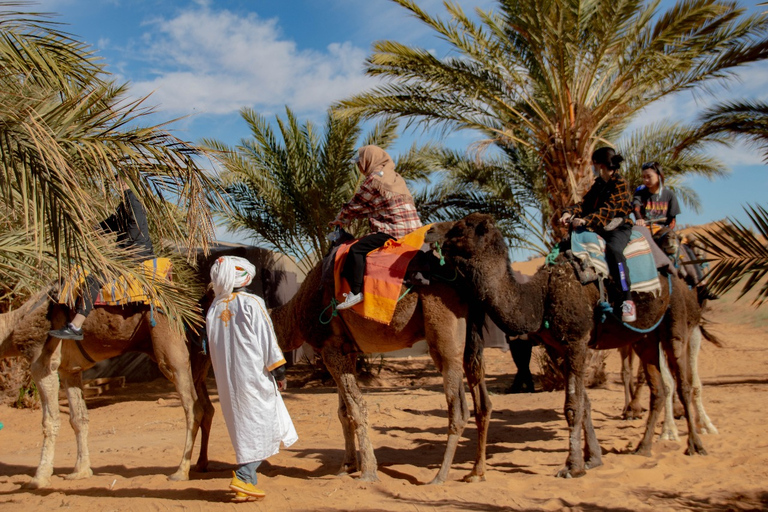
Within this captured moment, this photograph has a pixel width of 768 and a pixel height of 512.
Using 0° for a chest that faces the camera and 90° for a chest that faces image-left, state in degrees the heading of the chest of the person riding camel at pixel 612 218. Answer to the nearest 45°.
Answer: approximately 90°

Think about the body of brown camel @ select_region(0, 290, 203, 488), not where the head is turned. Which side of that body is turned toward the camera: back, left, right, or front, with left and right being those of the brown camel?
left

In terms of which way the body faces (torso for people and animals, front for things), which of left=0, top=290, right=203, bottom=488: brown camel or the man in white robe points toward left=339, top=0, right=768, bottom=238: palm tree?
the man in white robe

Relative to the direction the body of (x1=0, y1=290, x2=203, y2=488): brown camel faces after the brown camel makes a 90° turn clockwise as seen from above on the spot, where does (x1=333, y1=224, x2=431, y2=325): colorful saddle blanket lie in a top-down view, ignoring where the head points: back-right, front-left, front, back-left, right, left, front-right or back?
back-right

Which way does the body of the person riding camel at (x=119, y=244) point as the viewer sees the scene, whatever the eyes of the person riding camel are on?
to the viewer's left
